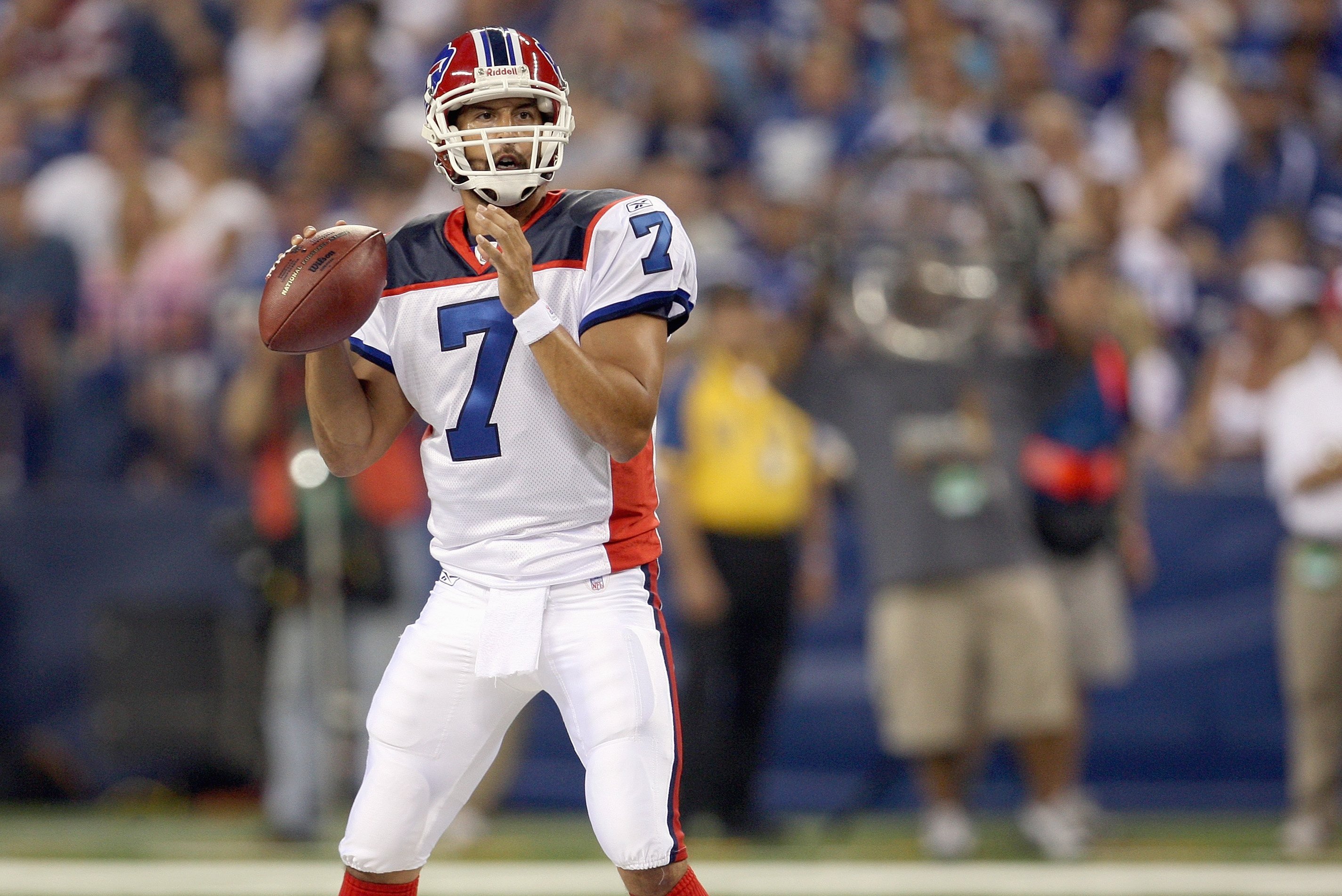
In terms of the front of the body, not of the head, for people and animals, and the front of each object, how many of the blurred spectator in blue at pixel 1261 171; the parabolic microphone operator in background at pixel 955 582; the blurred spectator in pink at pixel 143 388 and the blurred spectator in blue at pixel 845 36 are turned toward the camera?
4

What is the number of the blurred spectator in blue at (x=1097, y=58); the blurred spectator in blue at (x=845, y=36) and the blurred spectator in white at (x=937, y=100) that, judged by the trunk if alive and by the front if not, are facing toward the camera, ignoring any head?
3

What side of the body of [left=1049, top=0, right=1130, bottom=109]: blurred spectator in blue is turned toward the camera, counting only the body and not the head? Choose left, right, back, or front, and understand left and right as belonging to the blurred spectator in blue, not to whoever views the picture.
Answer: front

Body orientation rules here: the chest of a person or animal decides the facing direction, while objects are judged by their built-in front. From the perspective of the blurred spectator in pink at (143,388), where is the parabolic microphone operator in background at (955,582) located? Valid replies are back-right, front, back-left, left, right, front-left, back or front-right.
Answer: front-left

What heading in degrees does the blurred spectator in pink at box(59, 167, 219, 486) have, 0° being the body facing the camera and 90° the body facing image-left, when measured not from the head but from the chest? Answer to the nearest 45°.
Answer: approximately 0°

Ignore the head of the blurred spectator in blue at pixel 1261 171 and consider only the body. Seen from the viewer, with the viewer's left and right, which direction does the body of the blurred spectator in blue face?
facing the viewer

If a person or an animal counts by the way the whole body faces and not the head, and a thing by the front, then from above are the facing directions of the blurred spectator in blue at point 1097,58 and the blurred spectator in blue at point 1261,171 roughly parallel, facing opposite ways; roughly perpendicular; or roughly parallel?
roughly parallel

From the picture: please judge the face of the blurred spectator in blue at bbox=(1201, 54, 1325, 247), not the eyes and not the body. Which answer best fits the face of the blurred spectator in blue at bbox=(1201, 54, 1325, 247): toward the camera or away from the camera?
toward the camera
